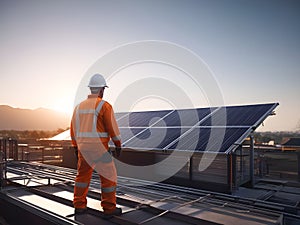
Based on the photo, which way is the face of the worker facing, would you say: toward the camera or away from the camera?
away from the camera

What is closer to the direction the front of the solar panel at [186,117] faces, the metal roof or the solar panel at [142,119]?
the metal roof

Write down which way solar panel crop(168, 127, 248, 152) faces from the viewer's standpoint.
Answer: facing the viewer and to the left of the viewer
